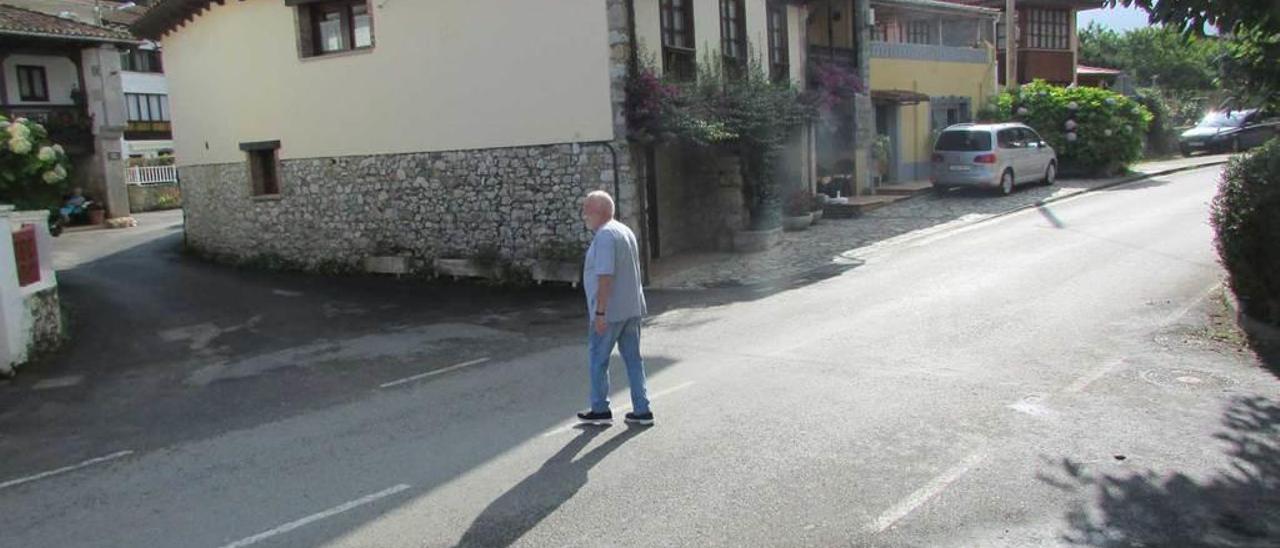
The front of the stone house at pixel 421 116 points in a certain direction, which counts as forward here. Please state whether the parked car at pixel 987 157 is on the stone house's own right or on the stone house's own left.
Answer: on the stone house's own left

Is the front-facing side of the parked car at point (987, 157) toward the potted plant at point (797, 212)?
no

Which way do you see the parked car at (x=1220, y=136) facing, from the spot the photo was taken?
facing the viewer and to the left of the viewer

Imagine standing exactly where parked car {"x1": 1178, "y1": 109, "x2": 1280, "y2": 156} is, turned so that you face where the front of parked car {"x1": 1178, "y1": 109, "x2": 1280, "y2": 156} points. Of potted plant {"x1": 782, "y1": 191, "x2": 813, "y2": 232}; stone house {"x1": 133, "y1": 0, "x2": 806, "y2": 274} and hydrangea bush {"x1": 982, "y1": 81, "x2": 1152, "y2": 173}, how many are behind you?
0

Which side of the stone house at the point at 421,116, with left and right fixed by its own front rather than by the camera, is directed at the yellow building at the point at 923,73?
left

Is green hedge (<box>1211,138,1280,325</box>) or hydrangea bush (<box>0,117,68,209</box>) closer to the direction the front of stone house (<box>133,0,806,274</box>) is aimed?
the green hedge

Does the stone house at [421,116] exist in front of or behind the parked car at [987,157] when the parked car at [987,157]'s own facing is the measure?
behind

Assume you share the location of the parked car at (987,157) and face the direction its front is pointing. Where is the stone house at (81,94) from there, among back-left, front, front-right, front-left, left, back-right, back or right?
back-left

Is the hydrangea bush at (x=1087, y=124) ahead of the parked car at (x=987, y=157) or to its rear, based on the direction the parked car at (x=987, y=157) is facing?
ahead

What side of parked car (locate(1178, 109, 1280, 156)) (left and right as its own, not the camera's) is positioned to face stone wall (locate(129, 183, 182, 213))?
front

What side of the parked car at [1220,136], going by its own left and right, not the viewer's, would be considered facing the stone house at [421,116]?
front

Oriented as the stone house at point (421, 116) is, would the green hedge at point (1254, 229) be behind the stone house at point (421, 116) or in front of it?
in front

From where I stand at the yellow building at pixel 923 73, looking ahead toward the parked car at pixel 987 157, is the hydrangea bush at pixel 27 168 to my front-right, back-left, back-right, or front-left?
front-right

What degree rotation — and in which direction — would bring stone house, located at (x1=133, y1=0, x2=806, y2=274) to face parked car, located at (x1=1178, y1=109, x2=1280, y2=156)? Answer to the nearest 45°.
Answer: approximately 90° to its left

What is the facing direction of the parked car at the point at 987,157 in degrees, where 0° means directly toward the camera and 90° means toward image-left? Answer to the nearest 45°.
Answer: approximately 225°

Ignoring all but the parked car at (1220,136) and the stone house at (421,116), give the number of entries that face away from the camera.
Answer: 0

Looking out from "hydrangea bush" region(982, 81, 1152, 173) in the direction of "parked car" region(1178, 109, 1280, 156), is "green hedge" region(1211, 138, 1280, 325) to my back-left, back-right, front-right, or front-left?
back-right
